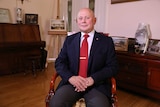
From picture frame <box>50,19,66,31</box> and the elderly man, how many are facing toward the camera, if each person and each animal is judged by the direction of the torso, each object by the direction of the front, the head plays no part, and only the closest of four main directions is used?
2

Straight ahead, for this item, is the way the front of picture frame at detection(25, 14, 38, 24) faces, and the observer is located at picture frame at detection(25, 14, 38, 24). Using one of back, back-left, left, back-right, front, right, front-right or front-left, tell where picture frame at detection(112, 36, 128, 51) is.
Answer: front-left

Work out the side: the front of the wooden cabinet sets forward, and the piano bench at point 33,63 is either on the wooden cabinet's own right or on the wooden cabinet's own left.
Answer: on the wooden cabinet's own right

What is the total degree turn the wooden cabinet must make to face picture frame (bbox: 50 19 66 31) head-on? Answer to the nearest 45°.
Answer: approximately 90° to its right

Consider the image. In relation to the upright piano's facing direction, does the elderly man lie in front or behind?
in front

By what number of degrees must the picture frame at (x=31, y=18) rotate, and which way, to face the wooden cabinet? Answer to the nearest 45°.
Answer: approximately 45° to its left

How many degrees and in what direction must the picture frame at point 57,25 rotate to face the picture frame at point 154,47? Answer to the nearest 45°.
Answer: approximately 45° to its left

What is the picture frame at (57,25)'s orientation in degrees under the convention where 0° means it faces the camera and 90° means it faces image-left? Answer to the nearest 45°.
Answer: approximately 0°

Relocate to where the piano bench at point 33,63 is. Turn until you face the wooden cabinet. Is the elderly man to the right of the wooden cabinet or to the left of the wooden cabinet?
right

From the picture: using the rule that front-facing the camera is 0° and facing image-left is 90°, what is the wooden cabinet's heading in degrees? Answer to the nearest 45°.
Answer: approximately 45°

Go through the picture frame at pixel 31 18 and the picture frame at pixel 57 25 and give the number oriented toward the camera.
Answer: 2

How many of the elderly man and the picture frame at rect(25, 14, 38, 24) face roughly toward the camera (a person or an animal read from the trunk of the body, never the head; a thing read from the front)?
2
